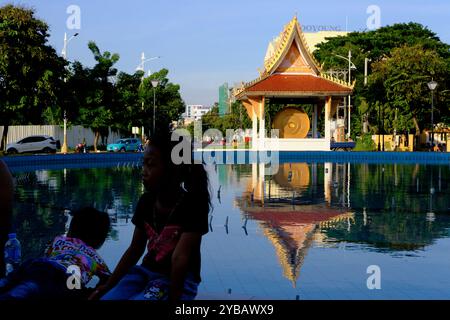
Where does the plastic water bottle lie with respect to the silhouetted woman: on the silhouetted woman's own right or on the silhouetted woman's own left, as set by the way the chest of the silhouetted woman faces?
on the silhouetted woman's own right

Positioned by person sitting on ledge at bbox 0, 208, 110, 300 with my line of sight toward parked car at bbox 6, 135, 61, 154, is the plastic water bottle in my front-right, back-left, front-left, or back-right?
front-left

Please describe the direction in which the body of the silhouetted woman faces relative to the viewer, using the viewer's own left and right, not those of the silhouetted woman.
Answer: facing the viewer and to the left of the viewer

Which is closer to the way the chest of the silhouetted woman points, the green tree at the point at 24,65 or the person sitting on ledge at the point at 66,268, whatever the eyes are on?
the person sitting on ledge

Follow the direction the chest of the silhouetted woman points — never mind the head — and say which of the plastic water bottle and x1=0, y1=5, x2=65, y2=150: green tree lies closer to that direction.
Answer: the plastic water bottle

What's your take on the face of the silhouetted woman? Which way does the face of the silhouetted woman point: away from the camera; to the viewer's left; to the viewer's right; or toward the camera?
to the viewer's left

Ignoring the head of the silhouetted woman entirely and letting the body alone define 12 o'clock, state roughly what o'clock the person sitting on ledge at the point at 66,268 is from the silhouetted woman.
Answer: The person sitting on ledge is roughly at 2 o'clock from the silhouetted woman.

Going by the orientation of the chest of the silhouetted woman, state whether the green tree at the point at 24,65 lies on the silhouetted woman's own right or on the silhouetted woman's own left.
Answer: on the silhouetted woman's own right

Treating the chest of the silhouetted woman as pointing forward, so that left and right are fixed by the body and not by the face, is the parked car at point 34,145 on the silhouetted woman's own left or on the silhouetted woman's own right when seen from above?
on the silhouetted woman's own right

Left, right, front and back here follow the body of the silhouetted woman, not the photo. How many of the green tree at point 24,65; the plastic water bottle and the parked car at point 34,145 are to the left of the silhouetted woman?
0
